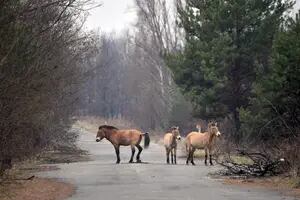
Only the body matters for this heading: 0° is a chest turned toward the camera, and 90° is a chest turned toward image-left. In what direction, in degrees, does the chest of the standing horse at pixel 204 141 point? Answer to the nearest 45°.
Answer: approximately 270°
